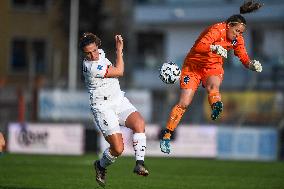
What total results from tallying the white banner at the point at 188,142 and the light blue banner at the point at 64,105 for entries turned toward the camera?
2

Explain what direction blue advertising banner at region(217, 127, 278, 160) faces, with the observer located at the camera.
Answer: facing the viewer

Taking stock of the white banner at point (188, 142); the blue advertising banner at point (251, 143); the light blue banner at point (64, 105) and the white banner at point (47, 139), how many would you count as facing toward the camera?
4

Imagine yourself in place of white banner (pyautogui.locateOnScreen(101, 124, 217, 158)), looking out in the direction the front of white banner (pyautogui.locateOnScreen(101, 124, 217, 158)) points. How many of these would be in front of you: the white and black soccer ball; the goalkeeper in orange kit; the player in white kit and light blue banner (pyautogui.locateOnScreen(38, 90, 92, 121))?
3

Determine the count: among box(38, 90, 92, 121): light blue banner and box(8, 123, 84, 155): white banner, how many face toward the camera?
2

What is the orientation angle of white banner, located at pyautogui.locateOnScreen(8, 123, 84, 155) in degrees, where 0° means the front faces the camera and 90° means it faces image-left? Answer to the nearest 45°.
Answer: approximately 0°

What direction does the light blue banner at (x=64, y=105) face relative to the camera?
toward the camera
